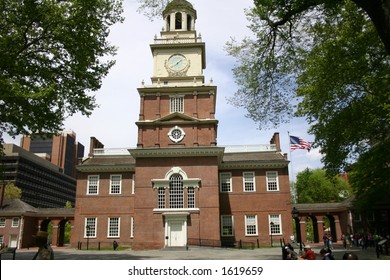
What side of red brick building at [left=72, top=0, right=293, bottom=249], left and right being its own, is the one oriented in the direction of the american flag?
left

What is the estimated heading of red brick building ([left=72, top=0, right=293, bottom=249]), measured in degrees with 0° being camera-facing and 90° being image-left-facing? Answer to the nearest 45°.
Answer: approximately 0°

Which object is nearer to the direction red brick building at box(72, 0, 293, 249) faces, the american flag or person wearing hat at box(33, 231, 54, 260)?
the person wearing hat

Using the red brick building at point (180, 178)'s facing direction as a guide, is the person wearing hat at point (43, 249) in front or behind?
in front
